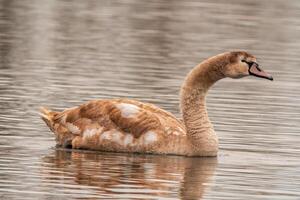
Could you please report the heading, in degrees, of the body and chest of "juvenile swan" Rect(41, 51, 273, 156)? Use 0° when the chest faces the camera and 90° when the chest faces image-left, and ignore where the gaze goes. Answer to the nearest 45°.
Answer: approximately 270°
